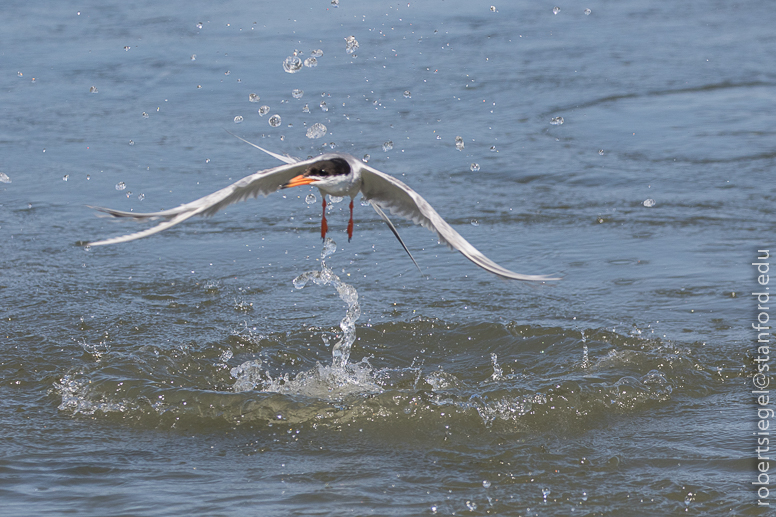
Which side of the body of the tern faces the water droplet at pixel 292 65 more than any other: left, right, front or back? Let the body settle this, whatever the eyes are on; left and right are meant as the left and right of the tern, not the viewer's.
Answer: back

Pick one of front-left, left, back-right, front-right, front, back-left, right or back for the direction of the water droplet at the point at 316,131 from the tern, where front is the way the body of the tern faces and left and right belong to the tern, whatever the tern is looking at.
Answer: back

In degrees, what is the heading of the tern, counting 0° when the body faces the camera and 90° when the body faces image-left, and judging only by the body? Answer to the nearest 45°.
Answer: approximately 0°
